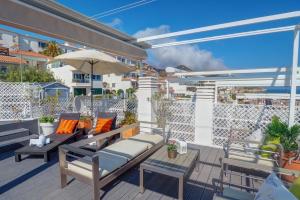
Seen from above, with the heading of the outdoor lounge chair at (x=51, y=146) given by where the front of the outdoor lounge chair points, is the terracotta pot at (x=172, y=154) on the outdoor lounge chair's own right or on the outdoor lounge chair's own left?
on the outdoor lounge chair's own left

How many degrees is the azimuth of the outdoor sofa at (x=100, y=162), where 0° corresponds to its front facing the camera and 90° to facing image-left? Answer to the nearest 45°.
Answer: approximately 315°

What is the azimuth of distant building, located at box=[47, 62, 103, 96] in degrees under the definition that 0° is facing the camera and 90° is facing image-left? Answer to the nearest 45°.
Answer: approximately 315°

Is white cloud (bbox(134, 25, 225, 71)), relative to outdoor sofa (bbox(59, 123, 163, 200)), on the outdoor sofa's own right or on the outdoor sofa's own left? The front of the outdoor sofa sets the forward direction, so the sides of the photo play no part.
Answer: on the outdoor sofa's own left

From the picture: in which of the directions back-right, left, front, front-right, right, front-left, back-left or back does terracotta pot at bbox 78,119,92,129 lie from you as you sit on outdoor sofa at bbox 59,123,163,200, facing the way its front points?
back-left

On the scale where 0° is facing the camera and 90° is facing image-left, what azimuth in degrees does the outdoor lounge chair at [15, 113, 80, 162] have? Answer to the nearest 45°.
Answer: approximately 45°

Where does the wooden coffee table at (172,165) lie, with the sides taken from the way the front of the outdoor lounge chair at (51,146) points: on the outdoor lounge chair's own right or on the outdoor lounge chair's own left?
on the outdoor lounge chair's own left

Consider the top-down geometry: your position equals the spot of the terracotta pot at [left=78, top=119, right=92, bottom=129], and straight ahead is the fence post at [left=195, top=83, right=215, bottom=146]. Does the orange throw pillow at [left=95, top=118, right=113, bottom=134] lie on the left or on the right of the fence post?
right

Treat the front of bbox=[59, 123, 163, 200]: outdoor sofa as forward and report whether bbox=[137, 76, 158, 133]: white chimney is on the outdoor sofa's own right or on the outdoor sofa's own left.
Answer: on the outdoor sofa's own left

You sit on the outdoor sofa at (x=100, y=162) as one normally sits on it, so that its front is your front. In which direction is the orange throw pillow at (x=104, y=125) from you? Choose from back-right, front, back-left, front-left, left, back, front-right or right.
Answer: back-left
